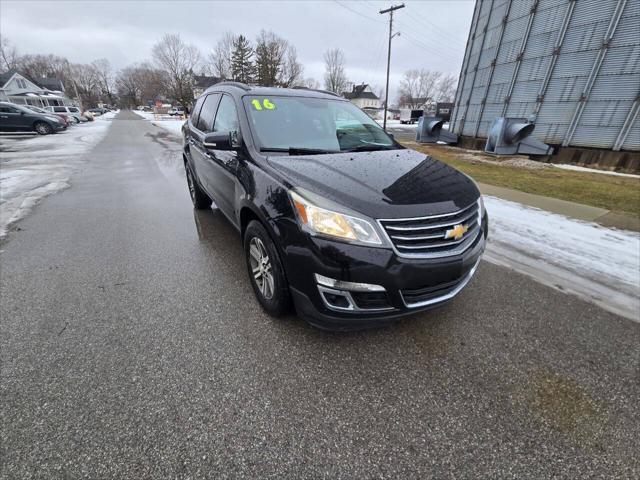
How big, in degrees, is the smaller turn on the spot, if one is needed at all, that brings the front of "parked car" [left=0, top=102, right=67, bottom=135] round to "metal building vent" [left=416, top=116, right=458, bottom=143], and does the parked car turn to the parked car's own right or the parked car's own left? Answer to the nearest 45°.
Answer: approximately 45° to the parked car's own right

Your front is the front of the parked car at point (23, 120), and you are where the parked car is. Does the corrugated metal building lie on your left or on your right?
on your right

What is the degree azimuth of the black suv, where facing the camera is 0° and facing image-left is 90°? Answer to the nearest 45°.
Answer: approximately 315°

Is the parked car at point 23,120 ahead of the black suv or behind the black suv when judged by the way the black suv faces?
behind

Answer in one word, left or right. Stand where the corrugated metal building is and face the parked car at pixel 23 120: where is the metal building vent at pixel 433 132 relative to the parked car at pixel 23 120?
right

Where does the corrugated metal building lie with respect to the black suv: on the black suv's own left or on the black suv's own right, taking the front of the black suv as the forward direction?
on the black suv's own left

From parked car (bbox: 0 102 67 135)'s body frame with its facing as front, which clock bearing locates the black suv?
The black suv is roughly at 3 o'clock from the parked car.

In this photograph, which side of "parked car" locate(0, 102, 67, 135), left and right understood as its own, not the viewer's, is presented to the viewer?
right

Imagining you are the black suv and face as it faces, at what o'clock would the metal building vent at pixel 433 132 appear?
The metal building vent is roughly at 8 o'clock from the black suv.
